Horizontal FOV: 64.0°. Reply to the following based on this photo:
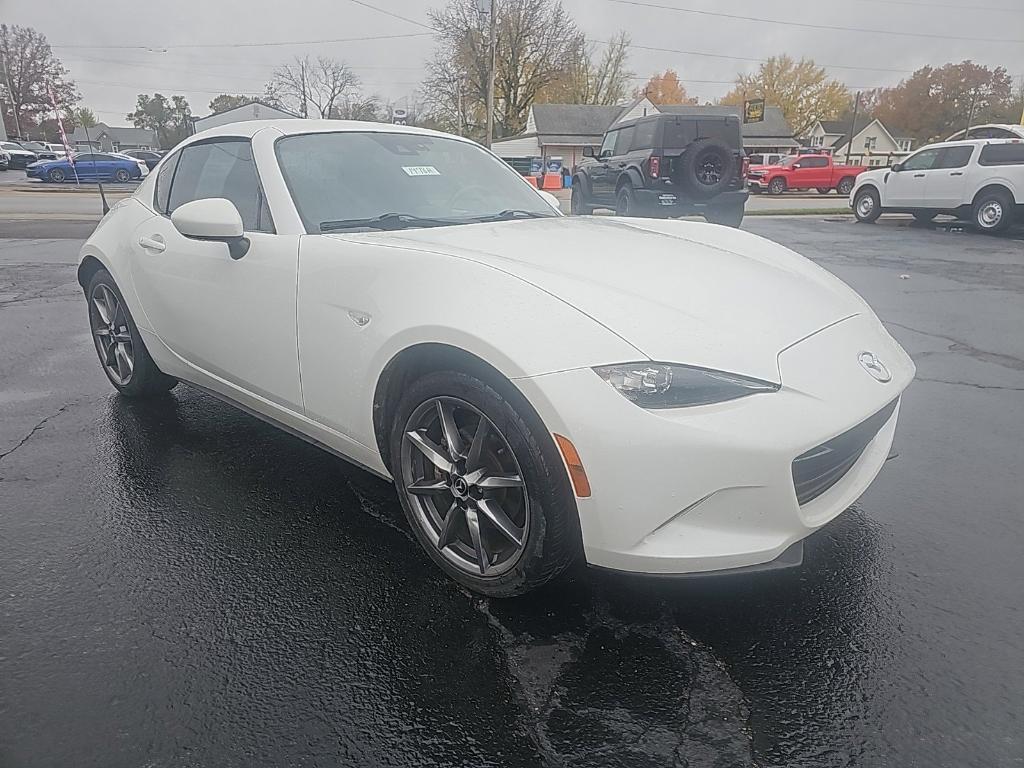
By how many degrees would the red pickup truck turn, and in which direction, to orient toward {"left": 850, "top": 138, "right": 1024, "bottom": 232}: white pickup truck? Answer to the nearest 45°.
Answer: approximately 45° to its left

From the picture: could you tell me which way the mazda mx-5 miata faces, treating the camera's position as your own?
facing the viewer and to the right of the viewer

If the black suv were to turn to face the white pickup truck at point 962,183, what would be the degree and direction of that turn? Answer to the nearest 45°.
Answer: approximately 90° to its right

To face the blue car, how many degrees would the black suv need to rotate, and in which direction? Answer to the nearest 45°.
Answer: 0° — it already faces it

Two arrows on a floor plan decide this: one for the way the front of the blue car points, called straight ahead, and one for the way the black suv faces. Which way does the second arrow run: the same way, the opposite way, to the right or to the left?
to the right

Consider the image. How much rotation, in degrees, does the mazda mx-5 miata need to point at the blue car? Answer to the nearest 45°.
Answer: approximately 180°

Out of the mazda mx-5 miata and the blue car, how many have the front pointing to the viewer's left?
1

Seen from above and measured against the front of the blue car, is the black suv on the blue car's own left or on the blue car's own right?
on the blue car's own left

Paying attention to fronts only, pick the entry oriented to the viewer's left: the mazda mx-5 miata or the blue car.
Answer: the blue car

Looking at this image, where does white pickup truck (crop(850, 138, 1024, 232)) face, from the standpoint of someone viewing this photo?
facing away from the viewer and to the left of the viewer

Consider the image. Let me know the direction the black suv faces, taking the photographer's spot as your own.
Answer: facing away from the viewer and to the left of the viewer

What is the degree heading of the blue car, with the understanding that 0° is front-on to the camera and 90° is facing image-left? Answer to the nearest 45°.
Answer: approximately 90°

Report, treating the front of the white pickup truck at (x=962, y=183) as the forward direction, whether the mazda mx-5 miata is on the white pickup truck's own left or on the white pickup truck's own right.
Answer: on the white pickup truck's own left

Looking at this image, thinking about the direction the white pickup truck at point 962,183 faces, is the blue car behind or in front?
in front
